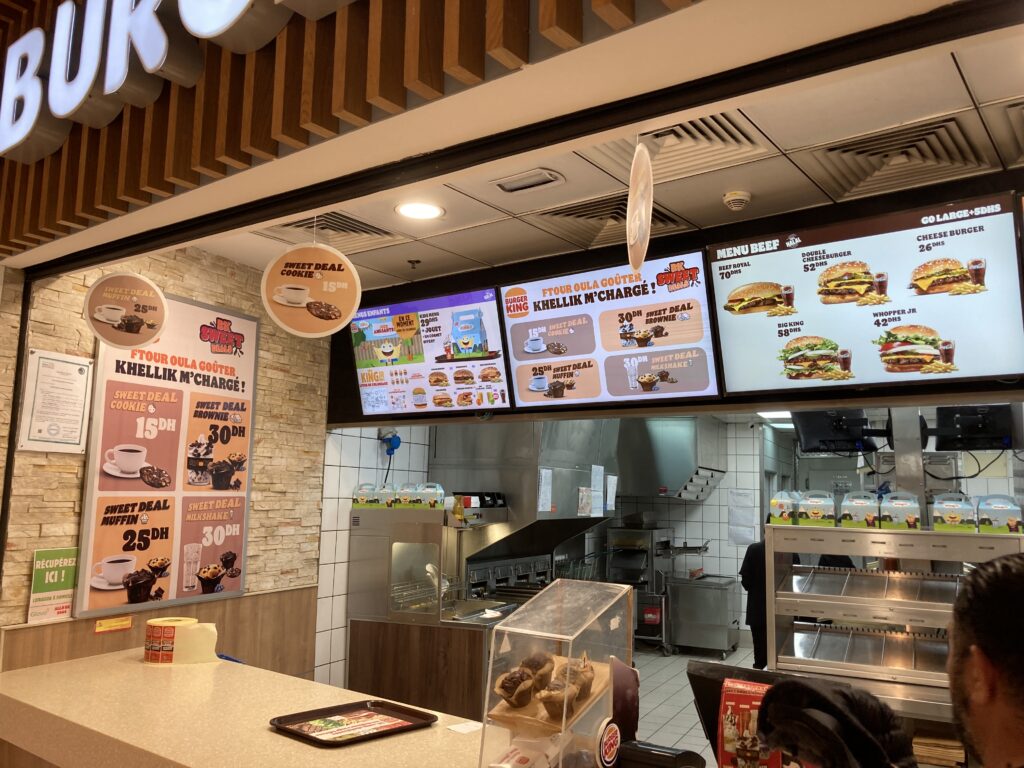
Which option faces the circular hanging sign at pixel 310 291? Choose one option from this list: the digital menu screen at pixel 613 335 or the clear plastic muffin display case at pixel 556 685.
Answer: the digital menu screen

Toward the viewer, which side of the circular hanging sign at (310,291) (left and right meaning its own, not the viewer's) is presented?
front

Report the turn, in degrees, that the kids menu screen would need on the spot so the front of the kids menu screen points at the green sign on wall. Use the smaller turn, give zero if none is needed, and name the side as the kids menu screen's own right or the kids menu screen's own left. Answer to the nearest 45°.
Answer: approximately 45° to the kids menu screen's own right

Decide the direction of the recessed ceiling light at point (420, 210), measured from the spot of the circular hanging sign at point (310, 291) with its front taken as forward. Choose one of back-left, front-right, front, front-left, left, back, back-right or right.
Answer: back-left

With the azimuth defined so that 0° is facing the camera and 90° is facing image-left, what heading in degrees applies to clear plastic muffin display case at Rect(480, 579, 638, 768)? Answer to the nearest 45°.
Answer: approximately 45°

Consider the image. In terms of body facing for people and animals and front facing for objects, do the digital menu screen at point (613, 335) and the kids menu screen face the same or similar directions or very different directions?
same or similar directions

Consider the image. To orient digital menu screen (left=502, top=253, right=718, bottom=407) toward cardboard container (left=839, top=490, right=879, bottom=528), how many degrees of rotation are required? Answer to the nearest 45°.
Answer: approximately 135° to its left

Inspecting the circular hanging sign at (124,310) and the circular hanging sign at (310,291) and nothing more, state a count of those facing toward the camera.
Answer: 2

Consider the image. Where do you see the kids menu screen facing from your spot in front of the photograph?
facing the viewer and to the left of the viewer

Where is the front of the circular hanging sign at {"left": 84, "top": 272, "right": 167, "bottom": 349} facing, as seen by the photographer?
facing the viewer
